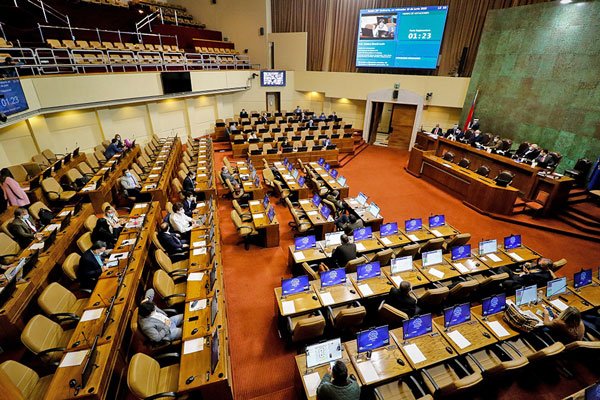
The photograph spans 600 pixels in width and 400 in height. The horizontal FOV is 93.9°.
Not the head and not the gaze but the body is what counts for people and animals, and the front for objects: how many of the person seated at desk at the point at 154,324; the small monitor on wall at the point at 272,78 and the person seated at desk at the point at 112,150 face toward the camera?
1

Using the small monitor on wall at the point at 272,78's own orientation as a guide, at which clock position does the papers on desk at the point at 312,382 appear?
The papers on desk is roughly at 12 o'clock from the small monitor on wall.

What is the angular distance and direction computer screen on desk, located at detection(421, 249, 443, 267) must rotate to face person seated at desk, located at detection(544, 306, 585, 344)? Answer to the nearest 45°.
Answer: approximately 45° to its left

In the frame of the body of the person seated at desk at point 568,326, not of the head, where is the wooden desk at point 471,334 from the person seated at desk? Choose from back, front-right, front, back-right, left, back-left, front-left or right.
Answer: left

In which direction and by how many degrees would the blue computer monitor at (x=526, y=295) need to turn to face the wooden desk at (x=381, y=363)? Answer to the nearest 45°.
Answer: approximately 45° to its right

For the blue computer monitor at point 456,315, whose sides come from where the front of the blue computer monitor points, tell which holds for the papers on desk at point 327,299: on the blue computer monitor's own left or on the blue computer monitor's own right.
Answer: on the blue computer monitor's own right

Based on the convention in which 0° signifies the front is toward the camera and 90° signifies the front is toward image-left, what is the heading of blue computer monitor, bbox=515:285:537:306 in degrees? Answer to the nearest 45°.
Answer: approximately 315°

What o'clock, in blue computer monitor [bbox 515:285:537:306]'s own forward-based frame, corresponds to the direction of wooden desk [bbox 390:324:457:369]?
The wooden desk is roughly at 2 o'clock from the blue computer monitor.

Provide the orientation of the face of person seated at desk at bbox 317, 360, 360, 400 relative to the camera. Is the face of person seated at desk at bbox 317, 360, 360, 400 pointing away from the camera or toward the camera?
away from the camera

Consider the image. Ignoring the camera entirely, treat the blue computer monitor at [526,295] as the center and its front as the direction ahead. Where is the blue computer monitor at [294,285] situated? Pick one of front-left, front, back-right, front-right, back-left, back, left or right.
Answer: right

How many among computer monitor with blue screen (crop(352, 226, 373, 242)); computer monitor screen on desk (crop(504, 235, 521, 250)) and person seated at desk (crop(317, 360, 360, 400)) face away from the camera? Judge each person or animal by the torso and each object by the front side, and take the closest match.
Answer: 1

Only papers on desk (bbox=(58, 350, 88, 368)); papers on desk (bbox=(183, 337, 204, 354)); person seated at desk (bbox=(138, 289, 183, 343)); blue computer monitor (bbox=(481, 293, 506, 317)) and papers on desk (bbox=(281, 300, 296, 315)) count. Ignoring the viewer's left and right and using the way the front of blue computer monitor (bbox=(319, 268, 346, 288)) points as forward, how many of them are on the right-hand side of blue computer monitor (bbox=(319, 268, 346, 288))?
4

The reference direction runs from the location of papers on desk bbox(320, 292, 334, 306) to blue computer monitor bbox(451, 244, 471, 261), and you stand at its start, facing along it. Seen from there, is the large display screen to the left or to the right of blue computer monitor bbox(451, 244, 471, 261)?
left

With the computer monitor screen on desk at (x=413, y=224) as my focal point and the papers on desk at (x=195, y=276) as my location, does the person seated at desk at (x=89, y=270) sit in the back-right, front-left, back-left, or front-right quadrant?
back-left

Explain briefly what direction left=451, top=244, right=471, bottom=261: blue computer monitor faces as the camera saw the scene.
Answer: facing the viewer and to the right of the viewer

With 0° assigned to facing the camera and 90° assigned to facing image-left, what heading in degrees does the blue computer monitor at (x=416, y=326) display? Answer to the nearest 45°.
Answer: approximately 315°

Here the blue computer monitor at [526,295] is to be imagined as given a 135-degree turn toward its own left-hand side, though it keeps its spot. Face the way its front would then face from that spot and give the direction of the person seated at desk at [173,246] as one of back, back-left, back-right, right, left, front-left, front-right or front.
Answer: back-left

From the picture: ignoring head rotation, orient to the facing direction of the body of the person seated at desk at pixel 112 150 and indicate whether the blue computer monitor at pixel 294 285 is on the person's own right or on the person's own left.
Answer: on the person's own right
